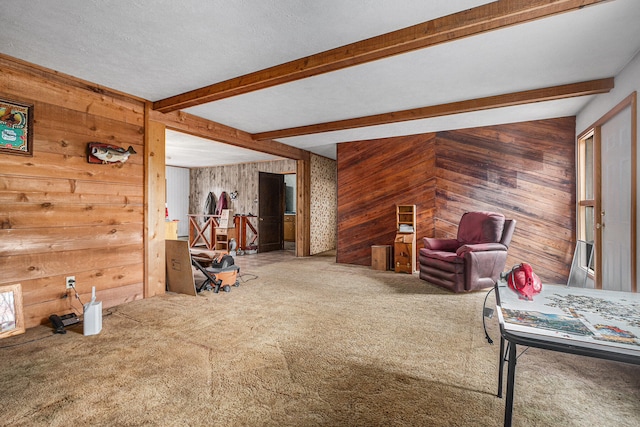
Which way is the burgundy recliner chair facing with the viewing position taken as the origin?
facing the viewer and to the left of the viewer

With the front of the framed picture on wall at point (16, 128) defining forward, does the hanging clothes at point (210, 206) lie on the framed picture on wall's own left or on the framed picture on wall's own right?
on the framed picture on wall's own left

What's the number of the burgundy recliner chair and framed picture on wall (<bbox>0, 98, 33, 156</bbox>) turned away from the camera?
0

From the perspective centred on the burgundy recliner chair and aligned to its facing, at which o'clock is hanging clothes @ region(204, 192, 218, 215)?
The hanging clothes is roughly at 2 o'clock from the burgundy recliner chair.

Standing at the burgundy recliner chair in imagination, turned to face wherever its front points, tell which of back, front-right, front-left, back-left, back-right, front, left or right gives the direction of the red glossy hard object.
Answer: front-left

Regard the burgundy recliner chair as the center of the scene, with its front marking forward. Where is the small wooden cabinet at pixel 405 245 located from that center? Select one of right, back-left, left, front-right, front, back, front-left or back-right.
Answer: right

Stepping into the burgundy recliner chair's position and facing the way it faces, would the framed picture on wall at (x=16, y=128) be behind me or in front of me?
in front

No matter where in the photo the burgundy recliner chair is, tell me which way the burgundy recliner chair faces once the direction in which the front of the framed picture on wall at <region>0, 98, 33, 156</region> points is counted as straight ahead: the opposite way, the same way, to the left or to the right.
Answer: the opposite way

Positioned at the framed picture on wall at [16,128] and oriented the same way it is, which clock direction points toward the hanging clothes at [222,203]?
The hanging clothes is roughly at 9 o'clock from the framed picture on wall.

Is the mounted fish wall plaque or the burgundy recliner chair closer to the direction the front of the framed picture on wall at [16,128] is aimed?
the burgundy recliner chair

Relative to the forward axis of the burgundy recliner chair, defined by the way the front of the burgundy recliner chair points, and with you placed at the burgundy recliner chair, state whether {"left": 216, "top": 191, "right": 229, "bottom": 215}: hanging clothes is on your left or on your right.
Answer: on your right

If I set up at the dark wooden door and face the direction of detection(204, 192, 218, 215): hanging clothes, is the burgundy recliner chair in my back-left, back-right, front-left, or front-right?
back-left

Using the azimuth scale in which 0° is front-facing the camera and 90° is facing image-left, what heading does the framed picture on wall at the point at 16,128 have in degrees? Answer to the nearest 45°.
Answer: approximately 315°

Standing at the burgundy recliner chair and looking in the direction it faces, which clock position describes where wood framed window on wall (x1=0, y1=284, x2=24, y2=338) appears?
The wood framed window on wall is roughly at 12 o'clock from the burgundy recliner chair.

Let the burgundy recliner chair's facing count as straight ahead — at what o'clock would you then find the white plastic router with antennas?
The white plastic router with antennas is roughly at 12 o'clock from the burgundy recliner chair.

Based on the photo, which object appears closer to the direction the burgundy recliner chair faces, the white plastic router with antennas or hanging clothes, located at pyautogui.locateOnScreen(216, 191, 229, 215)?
the white plastic router with antennas

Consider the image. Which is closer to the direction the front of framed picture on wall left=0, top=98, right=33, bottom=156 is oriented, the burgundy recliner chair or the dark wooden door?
the burgundy recliner chair
